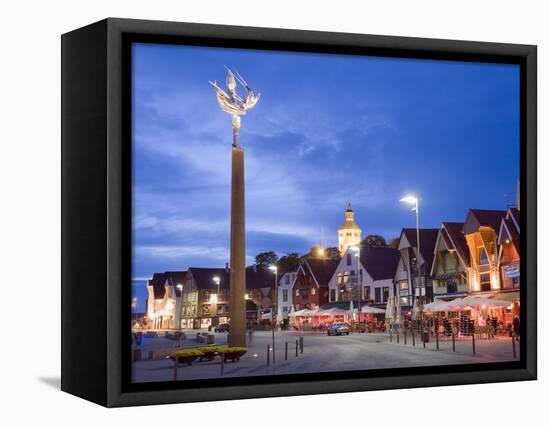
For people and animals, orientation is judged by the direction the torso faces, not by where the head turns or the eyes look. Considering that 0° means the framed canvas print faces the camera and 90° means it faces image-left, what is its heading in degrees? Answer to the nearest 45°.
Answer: approximately 315°
